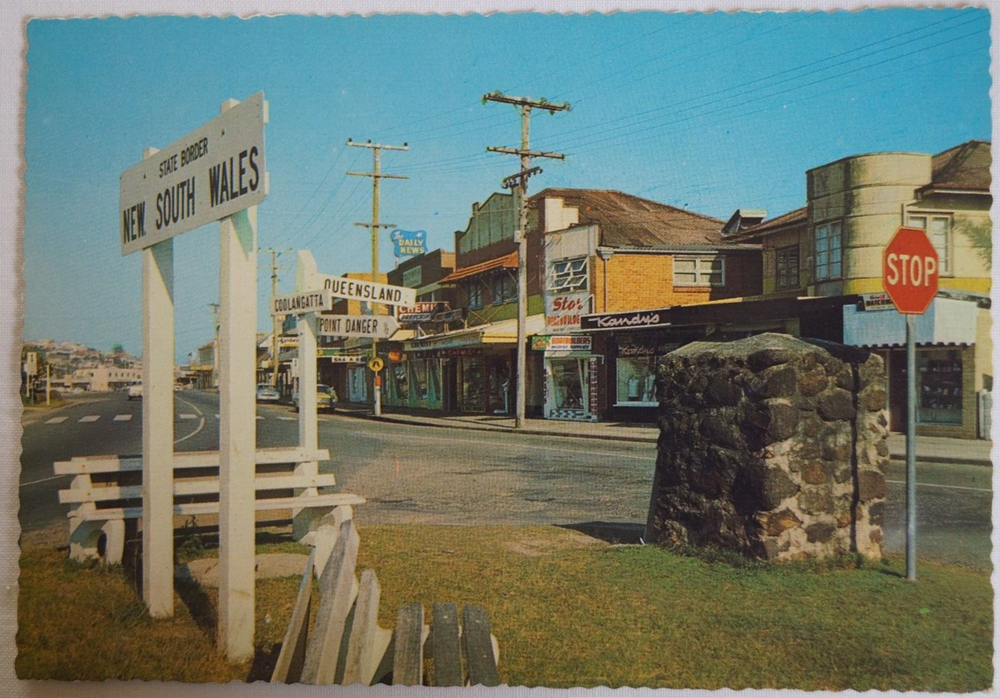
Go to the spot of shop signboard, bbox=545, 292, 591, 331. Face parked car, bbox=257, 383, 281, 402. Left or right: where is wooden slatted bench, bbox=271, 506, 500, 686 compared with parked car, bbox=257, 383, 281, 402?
left

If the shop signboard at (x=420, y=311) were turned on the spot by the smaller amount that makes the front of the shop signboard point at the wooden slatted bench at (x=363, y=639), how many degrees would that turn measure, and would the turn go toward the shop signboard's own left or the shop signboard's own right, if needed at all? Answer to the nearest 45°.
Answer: approximately 45° to the shop signboard's own left

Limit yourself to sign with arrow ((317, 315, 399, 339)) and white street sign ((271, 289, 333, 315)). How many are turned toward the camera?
2

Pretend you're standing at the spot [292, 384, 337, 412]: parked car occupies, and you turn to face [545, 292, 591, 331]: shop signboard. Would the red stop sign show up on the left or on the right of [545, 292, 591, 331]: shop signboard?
right

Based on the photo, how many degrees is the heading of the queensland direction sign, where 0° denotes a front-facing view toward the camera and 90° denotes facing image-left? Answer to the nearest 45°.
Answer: approximately 0°
